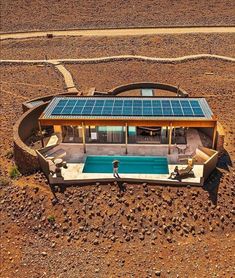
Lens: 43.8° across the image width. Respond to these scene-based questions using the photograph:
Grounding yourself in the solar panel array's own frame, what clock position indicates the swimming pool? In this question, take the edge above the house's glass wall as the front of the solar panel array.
The swimming pool is roughly at 12 o'clock from the solar panel array.

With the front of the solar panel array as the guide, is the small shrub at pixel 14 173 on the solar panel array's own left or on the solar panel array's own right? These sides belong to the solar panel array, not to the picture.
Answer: on the solar panel array's own right

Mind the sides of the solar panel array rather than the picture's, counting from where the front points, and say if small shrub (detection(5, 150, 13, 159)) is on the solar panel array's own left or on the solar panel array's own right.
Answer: on the solar panel array's own right

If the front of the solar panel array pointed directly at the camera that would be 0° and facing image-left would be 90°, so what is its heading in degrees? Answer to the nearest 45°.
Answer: approximately 0°

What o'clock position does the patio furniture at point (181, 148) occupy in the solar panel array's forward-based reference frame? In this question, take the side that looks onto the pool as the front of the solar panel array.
The patio furniture is roughly at 10 o'clock from the solar panel array.

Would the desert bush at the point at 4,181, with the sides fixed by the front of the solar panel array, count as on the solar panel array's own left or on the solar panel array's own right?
on the solar panel array's own right

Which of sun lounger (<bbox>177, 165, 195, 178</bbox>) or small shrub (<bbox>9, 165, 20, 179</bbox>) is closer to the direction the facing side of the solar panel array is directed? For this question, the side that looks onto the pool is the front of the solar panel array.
the sun lounger

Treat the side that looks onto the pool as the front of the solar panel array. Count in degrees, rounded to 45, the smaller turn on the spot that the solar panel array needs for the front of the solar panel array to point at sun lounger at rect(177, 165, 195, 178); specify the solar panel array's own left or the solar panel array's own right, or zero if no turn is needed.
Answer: approximately 45° to the solar panel array's own left
